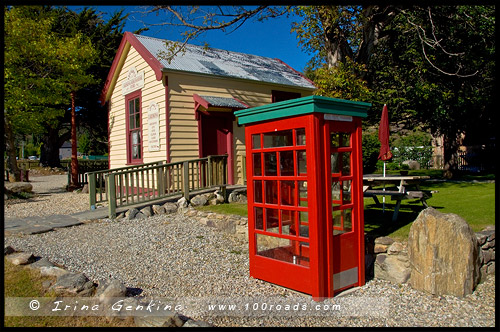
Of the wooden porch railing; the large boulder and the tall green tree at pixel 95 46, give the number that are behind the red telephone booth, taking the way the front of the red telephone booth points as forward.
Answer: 2

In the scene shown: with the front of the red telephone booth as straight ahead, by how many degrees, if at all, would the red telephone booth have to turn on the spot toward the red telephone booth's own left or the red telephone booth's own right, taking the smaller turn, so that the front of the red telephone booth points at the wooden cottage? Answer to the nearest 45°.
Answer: approximately 180°

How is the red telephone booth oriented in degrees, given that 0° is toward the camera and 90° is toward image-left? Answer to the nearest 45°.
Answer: approximately 315°

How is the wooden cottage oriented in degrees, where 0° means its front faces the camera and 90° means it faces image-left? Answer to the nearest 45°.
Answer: approximately 315°

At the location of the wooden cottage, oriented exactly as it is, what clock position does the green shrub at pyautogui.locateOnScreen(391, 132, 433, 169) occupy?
The green shrub is roughly at 9 o'clock from the wooden cottage.

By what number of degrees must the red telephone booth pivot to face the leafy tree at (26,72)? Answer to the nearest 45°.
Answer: approximately 180°

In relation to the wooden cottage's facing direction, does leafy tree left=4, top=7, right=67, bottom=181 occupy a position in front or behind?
behind
